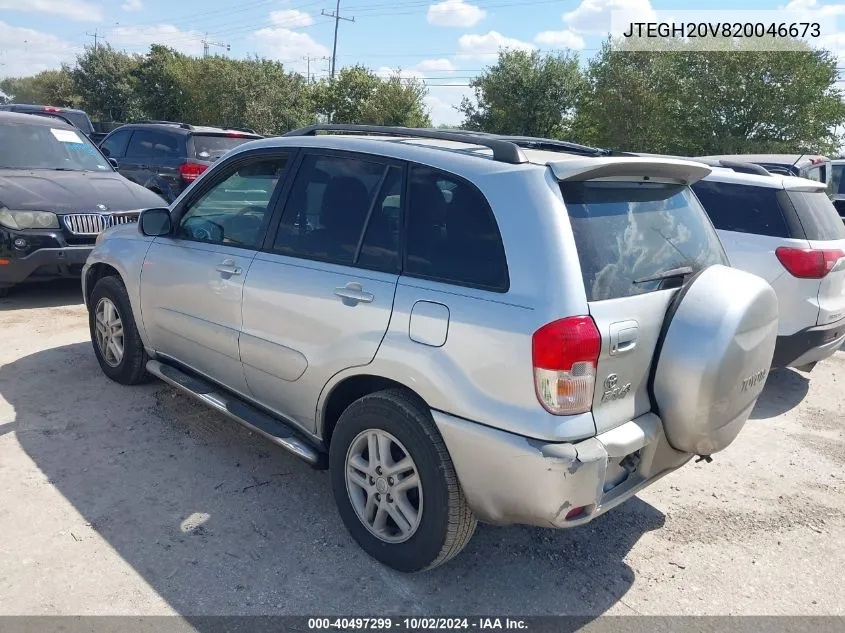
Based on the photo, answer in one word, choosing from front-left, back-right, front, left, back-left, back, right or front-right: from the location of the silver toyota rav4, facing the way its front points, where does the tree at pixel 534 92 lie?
front-right

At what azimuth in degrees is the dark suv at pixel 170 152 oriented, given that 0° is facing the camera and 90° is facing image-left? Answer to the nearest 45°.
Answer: approximately 135°

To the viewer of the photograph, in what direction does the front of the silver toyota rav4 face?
facing away from the viewer and to the left of the viewer

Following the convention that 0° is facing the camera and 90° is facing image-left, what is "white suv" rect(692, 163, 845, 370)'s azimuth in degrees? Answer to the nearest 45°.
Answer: approximately 135°

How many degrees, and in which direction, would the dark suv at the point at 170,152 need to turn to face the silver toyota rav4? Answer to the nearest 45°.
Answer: approximately 135° to its left

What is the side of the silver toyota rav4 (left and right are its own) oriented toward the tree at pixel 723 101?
right

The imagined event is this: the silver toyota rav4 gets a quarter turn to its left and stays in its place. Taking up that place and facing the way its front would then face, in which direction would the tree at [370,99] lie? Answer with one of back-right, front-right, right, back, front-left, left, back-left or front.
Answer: back-right

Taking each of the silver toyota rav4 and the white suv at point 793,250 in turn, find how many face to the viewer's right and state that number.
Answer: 0

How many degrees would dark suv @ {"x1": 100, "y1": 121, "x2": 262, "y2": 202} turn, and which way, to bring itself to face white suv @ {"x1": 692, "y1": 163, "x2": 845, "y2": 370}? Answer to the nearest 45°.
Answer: approximately 180°

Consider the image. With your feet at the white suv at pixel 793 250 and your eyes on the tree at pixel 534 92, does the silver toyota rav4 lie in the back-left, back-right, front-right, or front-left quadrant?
back-left

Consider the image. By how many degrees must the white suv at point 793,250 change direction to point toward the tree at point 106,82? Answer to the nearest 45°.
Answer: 0° — it already faces it
